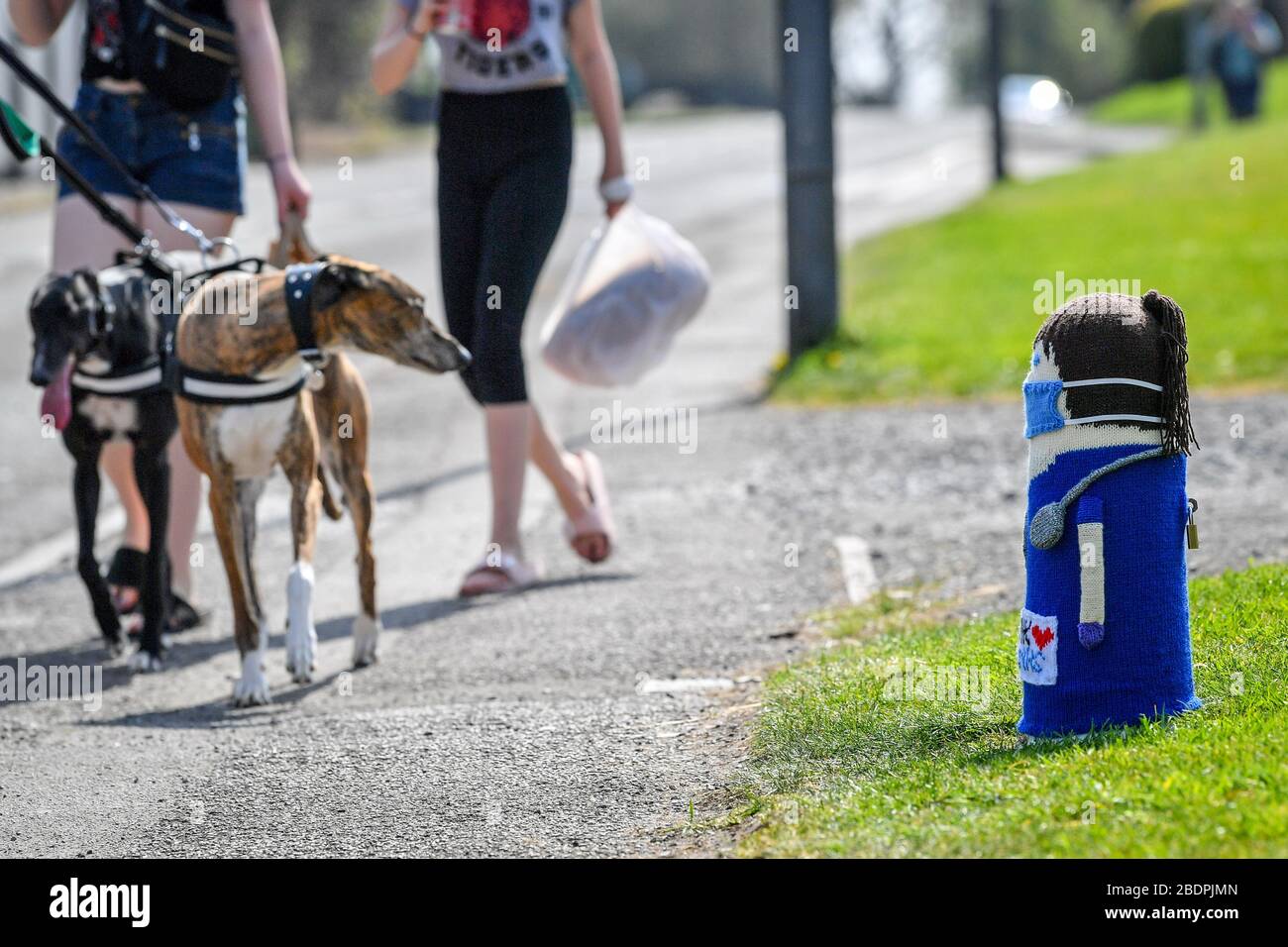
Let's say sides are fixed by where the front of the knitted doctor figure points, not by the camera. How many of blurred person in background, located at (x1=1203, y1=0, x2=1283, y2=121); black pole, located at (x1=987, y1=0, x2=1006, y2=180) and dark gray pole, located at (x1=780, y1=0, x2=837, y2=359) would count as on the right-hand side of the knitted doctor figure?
3

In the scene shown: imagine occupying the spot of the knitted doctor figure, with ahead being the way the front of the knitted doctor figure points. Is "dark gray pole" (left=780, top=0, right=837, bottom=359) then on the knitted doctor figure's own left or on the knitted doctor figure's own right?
on the knitted doctor figure's own right

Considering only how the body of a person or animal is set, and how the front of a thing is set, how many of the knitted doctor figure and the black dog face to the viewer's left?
1

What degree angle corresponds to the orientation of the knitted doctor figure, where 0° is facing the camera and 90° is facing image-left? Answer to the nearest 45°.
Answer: approximately 90°

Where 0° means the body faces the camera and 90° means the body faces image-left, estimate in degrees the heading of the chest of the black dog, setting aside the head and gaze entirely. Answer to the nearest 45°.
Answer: approximately 0°

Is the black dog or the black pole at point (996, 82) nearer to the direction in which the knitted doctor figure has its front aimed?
the black dog

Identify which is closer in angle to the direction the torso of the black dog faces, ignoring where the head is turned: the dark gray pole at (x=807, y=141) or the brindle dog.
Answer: the brindle dog

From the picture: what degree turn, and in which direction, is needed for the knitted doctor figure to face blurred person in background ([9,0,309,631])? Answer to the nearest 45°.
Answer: approximately 45° to its right
